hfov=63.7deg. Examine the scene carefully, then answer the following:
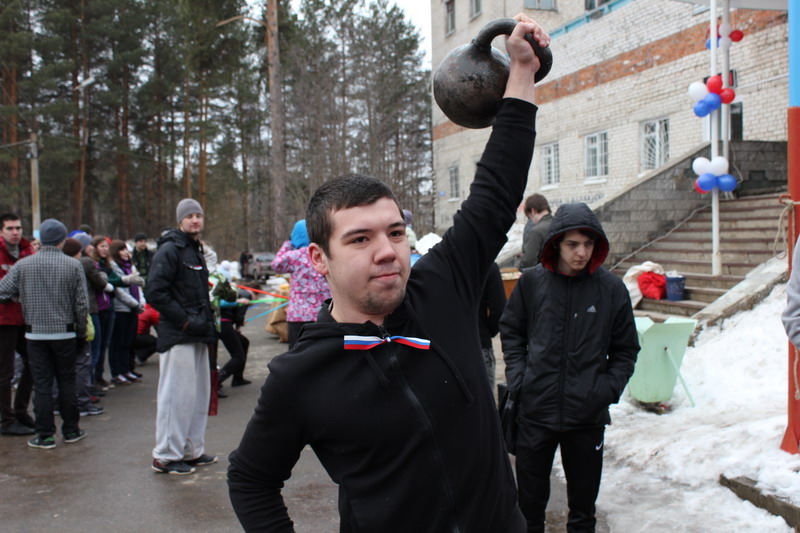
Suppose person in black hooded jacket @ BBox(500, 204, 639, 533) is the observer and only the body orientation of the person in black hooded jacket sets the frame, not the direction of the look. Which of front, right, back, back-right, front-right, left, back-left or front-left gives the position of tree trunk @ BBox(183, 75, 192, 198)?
back-right

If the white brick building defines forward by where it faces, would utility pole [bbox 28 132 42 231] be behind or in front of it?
in front

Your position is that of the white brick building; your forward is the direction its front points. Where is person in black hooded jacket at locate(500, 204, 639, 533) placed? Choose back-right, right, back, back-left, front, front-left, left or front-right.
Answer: front-left

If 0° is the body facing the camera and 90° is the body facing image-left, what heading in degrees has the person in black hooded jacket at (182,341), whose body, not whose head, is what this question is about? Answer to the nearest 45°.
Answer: approximately 315°

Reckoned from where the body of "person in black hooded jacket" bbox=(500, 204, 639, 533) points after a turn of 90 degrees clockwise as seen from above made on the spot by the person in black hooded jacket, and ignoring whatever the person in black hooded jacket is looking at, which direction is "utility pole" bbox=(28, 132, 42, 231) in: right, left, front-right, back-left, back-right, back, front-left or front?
front-right

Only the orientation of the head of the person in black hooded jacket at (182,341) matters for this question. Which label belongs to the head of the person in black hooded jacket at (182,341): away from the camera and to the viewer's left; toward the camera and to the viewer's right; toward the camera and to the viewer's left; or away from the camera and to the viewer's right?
toward the camera and to the viewer's right

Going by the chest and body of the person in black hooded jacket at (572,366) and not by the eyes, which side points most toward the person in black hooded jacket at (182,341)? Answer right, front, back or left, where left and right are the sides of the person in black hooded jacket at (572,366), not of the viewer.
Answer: right

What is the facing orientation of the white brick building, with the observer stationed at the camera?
facing the viewer and to the left of the viewer

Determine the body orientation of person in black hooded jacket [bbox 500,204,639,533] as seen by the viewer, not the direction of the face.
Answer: toward the camera
